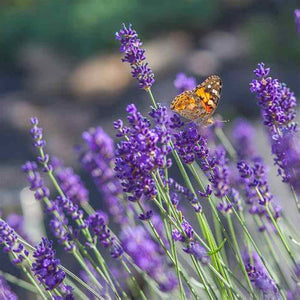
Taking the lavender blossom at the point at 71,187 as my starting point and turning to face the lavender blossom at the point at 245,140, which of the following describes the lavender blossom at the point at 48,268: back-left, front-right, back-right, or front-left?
back-right

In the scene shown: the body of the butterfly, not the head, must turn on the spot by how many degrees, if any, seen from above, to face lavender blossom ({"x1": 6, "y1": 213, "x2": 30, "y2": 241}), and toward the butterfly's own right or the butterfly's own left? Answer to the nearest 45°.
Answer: approximately 135° to the butterfly's own left

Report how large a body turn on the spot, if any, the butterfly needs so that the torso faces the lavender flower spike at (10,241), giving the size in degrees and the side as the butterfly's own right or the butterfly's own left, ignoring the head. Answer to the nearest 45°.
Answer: approximately 180°

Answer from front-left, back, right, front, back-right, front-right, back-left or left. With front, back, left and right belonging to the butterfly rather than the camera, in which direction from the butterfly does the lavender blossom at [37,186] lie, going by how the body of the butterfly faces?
back

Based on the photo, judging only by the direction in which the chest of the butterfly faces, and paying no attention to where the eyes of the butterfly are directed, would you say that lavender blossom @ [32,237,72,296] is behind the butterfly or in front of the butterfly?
behind

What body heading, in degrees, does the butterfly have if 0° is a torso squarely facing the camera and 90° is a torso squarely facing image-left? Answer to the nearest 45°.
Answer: approximately 270°

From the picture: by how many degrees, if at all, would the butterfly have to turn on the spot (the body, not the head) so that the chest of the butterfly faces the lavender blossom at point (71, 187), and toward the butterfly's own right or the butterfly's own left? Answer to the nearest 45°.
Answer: approximately 135° to the butterfly's own left
